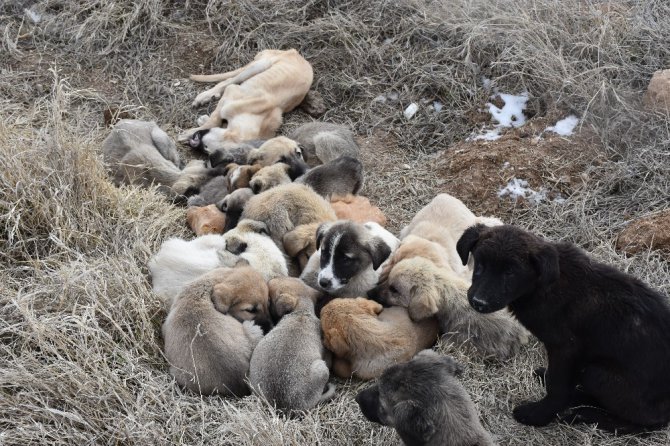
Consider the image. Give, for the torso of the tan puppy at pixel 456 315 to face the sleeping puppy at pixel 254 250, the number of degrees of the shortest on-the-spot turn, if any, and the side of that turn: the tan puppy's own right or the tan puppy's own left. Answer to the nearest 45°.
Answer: approximately 45° to the tan puppy's own right

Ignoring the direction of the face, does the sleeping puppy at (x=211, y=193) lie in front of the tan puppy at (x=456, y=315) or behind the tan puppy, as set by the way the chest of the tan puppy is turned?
in front

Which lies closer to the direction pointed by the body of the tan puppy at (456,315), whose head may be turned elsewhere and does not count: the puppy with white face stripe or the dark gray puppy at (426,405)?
the puppy with white face stripe

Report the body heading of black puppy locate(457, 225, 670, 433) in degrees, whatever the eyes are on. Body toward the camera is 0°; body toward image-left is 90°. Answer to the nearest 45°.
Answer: approximately 90°

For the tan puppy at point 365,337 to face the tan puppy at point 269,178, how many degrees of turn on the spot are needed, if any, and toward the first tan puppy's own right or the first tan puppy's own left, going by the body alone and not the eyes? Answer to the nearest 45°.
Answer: approximately 90° to the first tan puppy's own right

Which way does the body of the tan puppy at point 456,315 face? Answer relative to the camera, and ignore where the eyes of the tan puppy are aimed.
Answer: to the viewer's left

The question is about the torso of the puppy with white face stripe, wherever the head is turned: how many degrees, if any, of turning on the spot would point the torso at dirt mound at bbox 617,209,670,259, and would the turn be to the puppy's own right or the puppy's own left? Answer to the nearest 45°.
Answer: approximately 135° to the puppy's own left

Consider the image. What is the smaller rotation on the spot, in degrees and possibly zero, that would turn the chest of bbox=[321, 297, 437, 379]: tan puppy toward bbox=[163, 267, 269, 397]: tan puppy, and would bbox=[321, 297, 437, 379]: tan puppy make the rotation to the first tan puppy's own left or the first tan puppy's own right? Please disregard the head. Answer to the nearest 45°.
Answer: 0° — it already faces it

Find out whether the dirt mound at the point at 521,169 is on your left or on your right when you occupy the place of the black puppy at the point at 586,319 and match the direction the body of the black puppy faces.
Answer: on your right

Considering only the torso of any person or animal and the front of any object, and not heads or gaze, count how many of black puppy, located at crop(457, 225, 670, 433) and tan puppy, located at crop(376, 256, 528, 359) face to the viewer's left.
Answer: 2

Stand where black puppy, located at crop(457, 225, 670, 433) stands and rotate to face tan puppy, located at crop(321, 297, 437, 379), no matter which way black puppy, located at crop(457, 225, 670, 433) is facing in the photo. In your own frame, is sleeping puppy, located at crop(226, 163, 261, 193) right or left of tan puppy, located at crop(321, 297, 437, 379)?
right

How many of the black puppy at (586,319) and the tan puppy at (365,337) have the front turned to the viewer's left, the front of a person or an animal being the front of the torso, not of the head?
2

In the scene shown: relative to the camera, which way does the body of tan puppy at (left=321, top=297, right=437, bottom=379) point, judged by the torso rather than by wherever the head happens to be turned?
to the viewer's left

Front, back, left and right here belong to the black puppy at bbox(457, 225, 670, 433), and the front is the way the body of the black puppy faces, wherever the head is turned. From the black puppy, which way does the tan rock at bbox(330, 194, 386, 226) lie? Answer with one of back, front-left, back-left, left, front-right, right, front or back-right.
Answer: front-right
